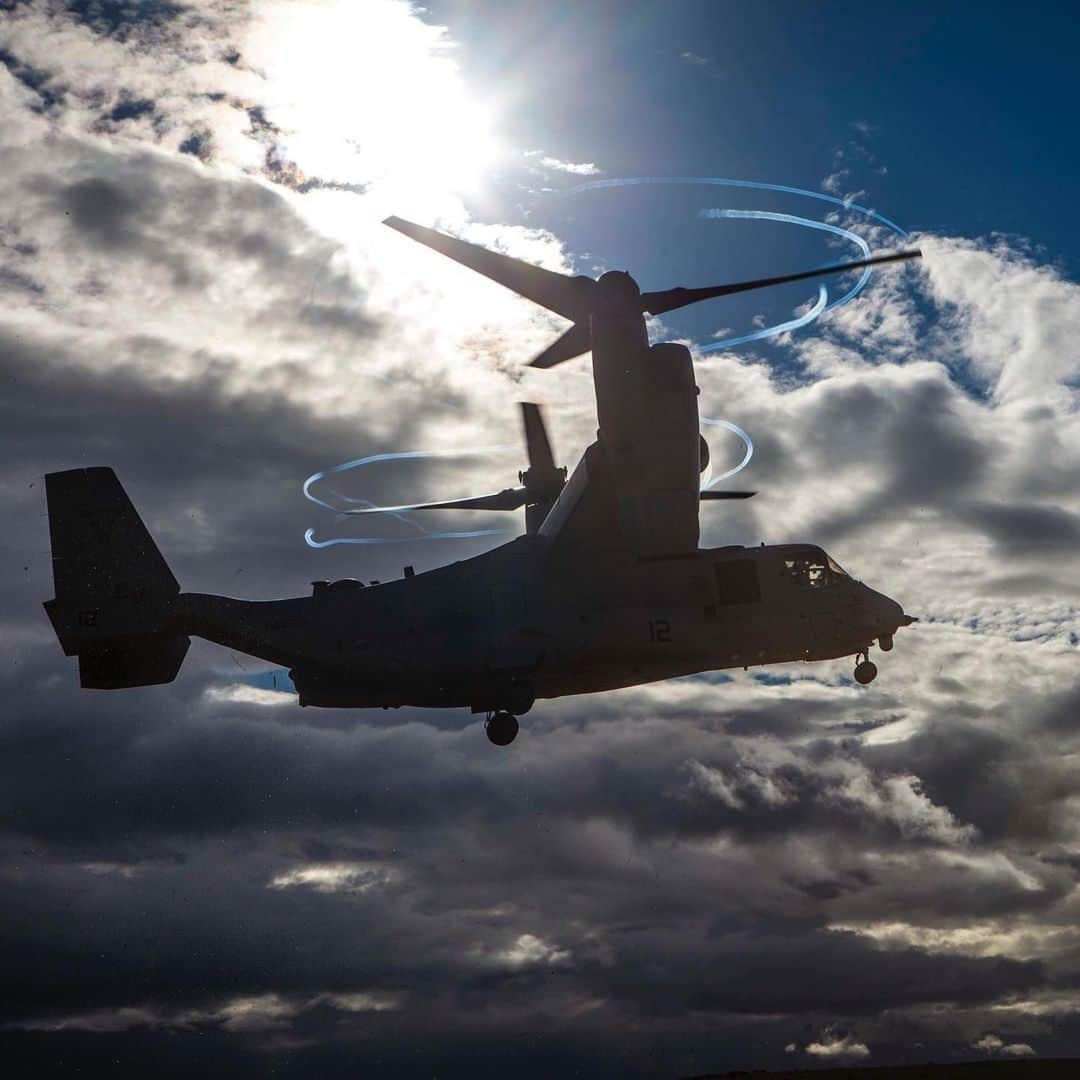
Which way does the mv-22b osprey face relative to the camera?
to the viewer's right
